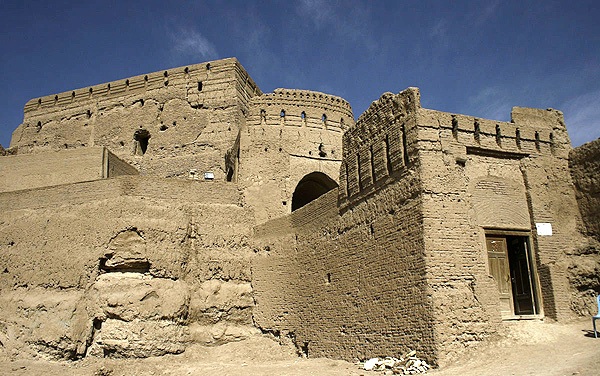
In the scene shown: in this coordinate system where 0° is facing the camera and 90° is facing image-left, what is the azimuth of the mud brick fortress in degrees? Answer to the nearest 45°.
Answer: approximately 315°
